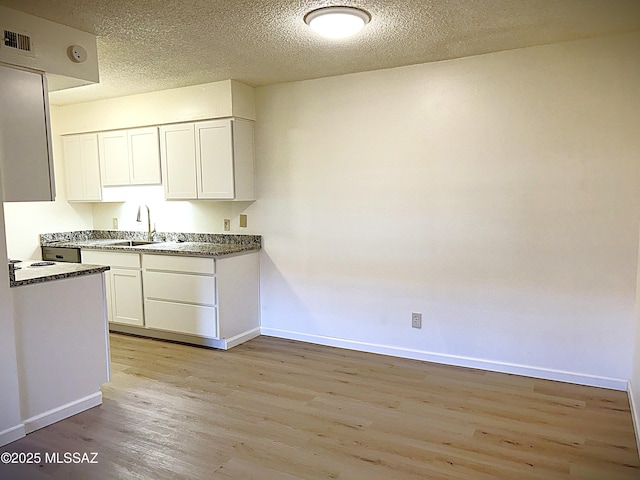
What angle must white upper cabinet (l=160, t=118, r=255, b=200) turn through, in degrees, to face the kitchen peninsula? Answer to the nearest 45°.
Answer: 0° — it already faces it

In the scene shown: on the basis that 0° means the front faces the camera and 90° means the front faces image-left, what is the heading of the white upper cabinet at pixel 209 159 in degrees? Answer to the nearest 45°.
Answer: approximately 45°

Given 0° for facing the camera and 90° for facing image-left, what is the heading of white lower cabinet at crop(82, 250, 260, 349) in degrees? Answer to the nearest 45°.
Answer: approximately 45°

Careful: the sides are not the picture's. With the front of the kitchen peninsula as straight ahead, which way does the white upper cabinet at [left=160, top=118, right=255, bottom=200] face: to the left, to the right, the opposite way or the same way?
the opposite way

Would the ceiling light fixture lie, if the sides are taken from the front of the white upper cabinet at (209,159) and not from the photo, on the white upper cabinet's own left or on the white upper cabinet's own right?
on the white upper cabinet's own left

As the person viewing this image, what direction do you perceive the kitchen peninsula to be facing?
facing away from the viewer and to the right of the viewer
